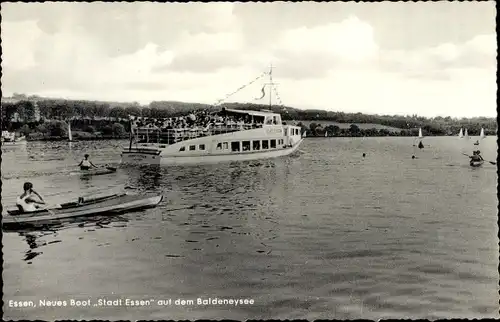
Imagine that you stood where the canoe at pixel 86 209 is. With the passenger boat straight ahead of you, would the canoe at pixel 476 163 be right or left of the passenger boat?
right
